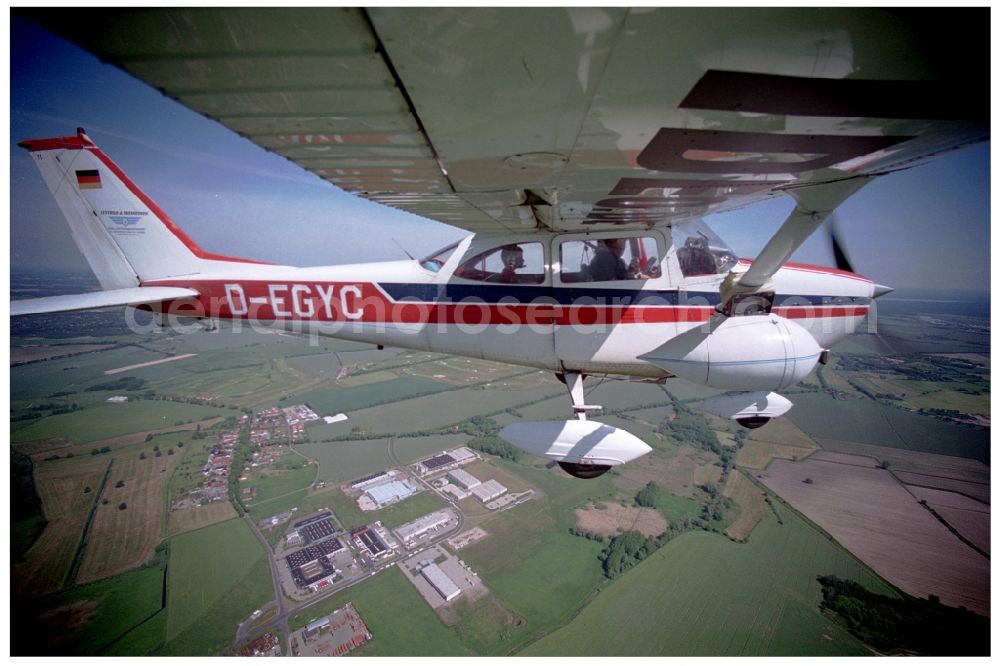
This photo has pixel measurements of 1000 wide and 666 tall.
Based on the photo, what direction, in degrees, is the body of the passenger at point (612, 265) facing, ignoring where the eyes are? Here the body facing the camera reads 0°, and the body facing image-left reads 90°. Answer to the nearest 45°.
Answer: approximately 270°

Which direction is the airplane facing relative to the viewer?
to the viewer's right

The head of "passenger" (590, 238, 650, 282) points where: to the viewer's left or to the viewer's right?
to the viewer's right
